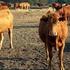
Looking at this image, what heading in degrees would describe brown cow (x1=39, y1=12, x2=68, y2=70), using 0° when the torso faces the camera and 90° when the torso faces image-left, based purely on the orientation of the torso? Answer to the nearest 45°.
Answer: approximately 0°
